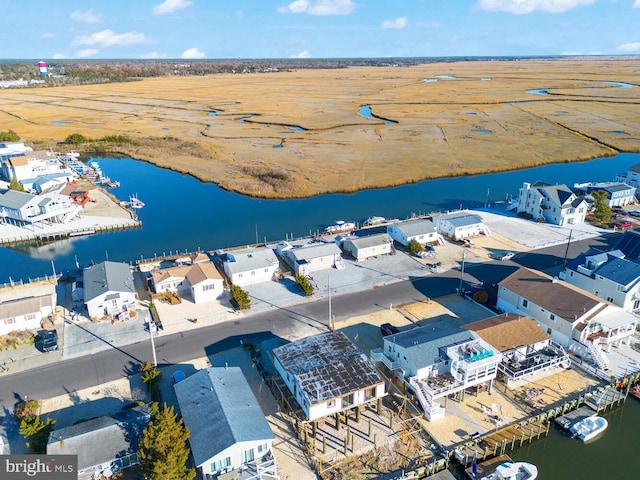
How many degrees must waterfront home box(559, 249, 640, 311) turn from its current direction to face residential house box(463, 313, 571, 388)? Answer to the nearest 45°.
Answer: approximately 45° to its right

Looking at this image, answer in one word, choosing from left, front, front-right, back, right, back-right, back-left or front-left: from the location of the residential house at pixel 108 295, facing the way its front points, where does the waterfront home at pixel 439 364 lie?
front-left

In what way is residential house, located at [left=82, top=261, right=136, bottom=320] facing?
toward the camera

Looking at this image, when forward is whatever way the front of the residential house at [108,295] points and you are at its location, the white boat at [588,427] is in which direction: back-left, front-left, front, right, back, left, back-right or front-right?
front-left

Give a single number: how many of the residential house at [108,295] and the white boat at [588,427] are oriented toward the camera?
1

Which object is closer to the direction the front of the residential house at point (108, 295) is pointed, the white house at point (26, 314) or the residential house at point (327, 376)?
the residential house

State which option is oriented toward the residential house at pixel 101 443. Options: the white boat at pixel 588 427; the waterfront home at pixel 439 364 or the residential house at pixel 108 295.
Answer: the residential house at pixel 108 295

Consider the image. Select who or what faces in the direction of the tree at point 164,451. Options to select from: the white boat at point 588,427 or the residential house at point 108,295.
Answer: the residential house

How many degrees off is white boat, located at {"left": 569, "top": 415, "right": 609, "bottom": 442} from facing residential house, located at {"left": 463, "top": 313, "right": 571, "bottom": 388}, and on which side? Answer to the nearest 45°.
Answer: approximately 90° to its left

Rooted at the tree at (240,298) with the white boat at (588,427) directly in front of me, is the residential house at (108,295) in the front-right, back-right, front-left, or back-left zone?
back-right

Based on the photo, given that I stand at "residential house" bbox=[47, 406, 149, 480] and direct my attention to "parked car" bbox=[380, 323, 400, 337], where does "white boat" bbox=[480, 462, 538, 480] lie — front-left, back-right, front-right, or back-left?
front-right

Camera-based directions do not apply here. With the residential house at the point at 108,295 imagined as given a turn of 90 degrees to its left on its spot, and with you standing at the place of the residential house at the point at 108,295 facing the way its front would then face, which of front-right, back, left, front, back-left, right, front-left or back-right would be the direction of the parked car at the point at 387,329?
front-right
